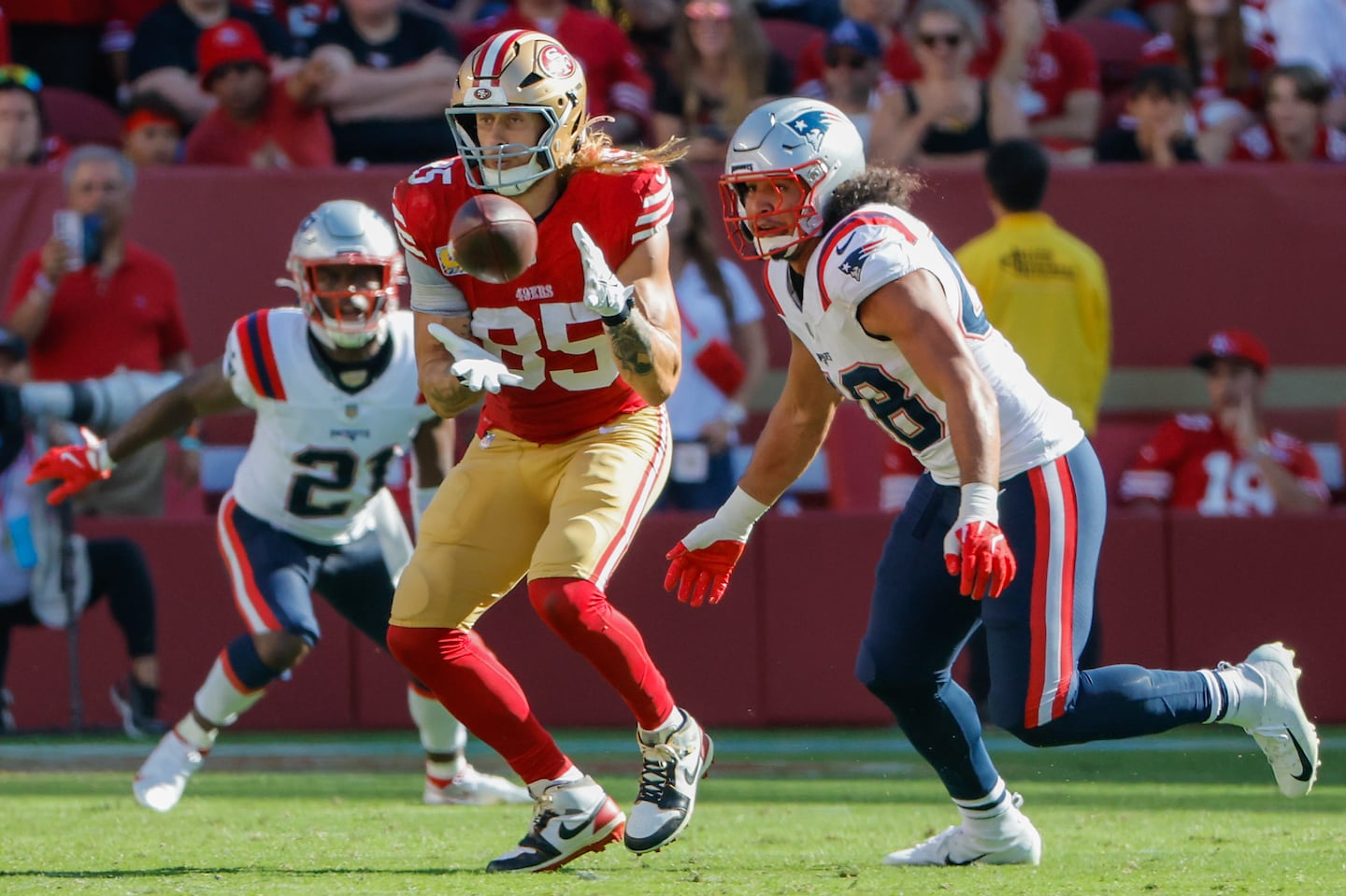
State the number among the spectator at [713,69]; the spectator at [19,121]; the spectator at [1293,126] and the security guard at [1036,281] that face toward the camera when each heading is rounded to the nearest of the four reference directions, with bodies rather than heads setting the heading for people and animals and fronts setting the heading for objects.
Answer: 3

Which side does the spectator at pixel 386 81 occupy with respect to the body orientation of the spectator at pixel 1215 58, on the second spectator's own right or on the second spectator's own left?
on the second spectator's own right

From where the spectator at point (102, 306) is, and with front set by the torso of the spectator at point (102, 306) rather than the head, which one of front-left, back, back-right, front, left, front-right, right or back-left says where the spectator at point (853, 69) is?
left

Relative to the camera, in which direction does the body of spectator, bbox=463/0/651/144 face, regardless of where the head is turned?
toward the camera

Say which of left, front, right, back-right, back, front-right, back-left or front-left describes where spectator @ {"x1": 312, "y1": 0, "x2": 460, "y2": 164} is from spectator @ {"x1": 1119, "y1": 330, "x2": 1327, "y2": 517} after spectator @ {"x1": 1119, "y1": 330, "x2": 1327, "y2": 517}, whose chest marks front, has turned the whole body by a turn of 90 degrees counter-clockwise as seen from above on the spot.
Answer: back

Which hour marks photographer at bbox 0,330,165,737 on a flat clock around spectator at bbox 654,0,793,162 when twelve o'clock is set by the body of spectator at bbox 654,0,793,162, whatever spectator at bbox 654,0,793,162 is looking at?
photographer at bbox 0,330,165,737 is roughly at 2 o'clock from spectator at bbox 654,0,793,162.

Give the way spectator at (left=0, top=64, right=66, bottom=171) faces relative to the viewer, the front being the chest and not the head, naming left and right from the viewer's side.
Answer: facing the viewer

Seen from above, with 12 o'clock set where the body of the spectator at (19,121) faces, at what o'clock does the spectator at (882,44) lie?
the spectator at (882,44) is roughly at 9 o'clock from the spectator at (19,121).

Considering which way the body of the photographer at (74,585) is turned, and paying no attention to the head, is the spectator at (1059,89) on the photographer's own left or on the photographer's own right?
on the photographer's own left

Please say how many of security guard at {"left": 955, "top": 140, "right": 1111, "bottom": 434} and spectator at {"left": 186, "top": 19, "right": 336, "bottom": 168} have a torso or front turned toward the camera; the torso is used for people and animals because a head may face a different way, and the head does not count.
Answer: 1

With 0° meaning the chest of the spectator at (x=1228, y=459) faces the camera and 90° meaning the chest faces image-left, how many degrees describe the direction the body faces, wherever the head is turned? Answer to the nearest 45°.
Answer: approximately 0°

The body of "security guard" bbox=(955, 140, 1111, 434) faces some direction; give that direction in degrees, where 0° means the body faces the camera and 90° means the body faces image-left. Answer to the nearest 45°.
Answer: approximately 180°

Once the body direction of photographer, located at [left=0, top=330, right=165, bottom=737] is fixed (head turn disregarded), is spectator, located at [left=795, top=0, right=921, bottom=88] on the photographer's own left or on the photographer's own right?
on the photographer's own left

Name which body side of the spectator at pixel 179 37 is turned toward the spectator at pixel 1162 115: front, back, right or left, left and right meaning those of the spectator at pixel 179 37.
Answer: left

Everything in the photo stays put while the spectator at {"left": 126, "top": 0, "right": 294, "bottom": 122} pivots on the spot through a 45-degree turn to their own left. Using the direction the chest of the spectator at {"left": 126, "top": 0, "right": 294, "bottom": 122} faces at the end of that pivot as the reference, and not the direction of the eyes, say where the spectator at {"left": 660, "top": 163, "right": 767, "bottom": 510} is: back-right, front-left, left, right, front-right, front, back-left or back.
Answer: front

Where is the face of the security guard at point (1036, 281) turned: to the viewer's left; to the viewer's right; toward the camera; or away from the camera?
away from the camera

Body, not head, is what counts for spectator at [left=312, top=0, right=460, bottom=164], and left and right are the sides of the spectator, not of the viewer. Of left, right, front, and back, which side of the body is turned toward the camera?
front

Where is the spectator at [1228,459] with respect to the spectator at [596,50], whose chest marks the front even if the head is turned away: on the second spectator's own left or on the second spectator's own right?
on the second spectator's own left
